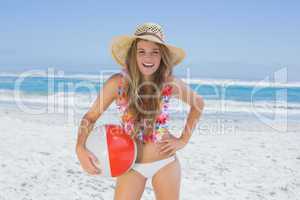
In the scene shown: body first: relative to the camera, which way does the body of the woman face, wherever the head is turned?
toward the camera
